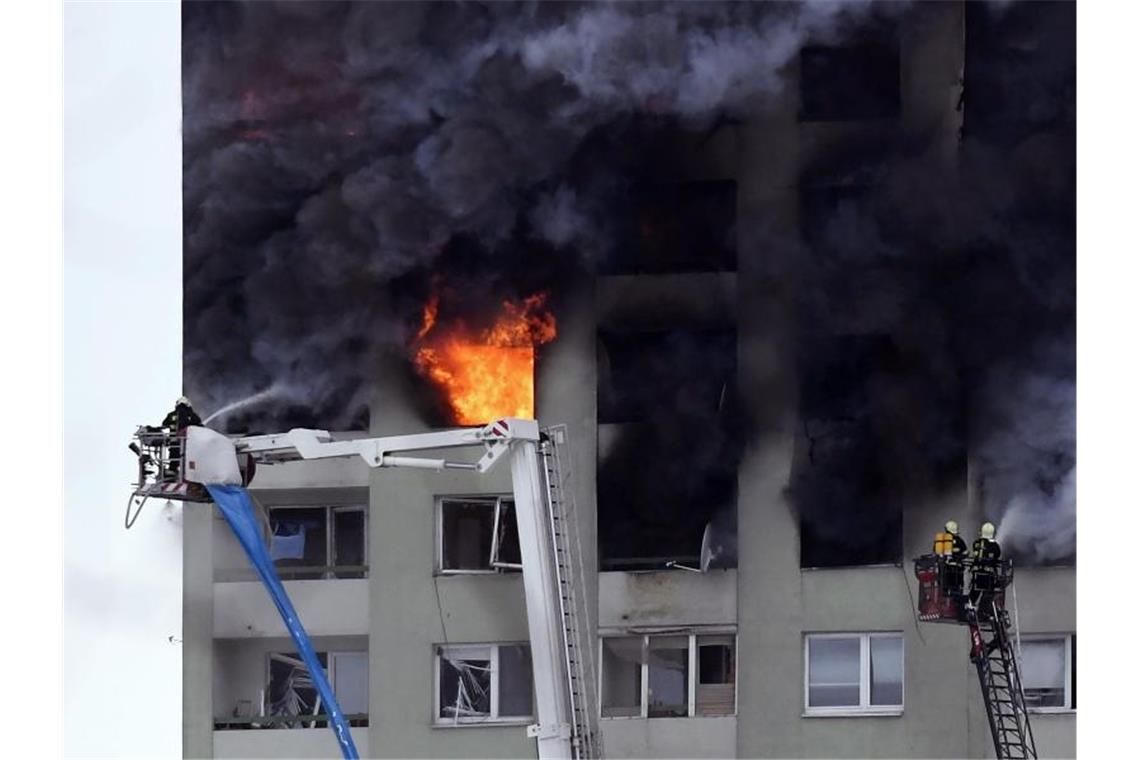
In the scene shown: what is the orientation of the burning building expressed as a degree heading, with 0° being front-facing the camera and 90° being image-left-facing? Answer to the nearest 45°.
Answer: approximately 0°

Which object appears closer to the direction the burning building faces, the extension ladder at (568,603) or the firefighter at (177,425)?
the extension ladder

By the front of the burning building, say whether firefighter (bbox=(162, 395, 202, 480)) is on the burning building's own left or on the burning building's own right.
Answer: on the burning building's own right
